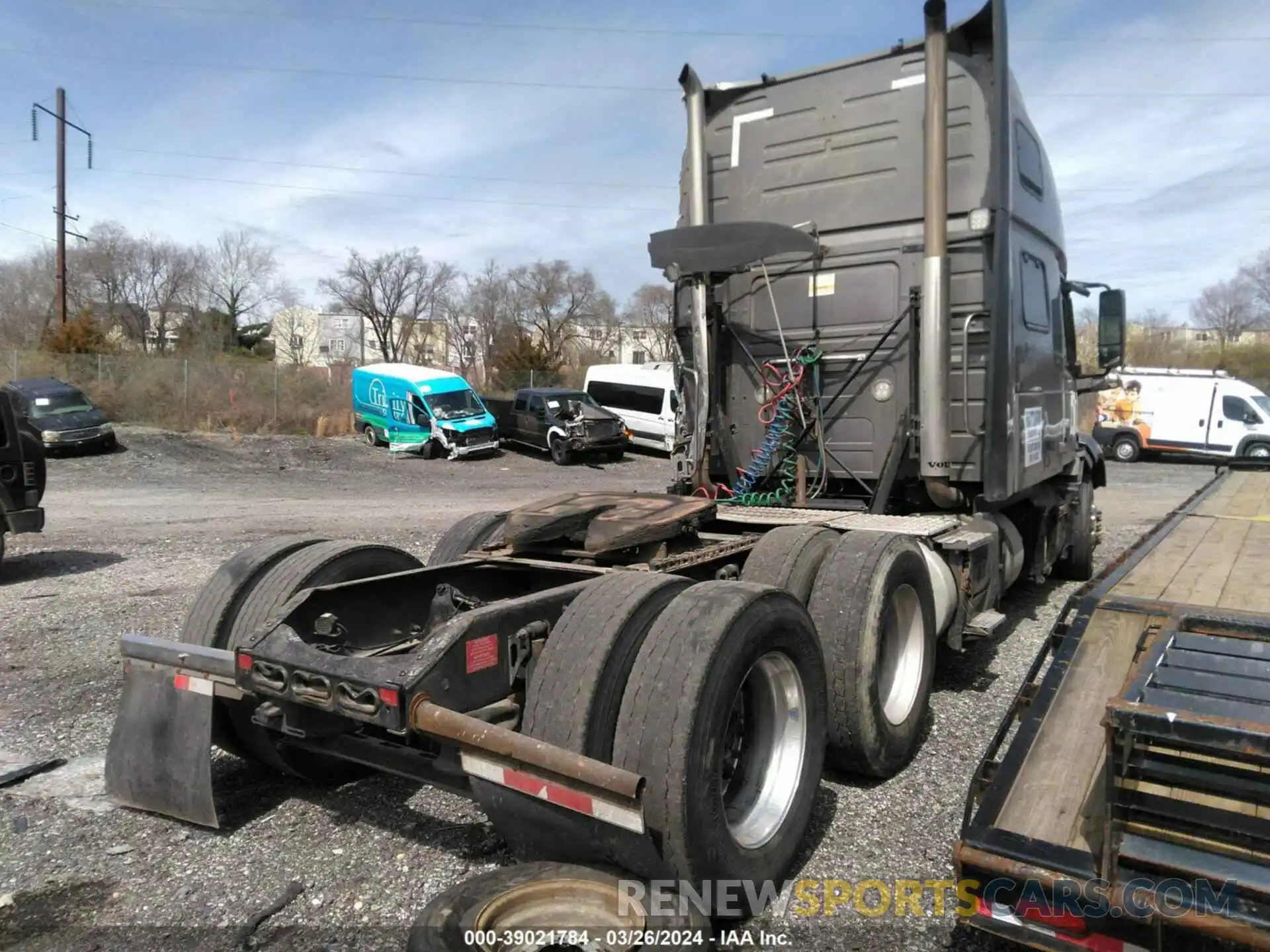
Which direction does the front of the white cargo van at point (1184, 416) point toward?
to the viewer's right

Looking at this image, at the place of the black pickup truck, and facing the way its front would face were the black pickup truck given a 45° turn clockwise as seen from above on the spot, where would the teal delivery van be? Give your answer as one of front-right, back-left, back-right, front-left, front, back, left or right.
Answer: right

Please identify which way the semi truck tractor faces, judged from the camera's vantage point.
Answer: facing away from the viewer and to the right of the viewer

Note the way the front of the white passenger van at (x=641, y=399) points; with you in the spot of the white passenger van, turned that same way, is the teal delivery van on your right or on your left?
on your right

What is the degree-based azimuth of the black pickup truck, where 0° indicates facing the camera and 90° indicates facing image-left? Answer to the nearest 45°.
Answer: approximately 315°

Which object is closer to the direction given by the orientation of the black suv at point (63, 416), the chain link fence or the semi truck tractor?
the semi truck tractor
